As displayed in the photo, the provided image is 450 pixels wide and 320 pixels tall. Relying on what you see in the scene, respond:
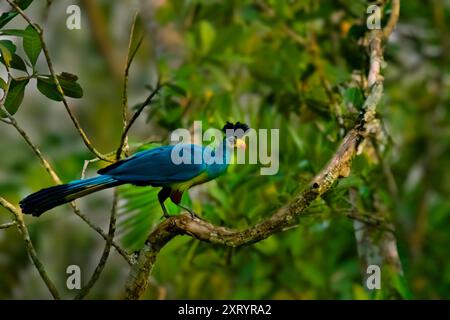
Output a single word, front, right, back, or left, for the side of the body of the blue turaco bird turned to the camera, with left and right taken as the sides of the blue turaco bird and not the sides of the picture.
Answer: right

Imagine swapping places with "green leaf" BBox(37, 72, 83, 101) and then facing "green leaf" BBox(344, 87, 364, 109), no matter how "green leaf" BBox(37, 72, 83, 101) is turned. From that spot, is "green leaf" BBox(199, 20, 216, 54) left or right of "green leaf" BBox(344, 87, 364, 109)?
left
